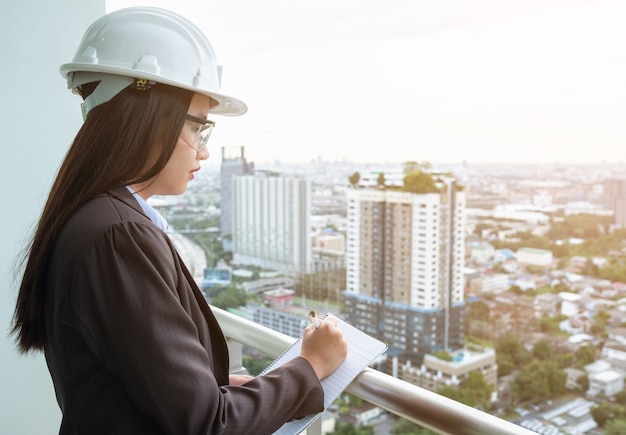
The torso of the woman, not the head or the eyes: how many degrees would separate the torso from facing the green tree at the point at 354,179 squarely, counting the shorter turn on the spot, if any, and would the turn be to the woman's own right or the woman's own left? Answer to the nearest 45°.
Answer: approximately 90° to the woman's own left

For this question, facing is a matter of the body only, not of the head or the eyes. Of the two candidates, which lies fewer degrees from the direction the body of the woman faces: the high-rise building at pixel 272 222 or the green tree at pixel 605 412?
the green tree

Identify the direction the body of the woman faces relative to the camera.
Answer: to the viewer's right

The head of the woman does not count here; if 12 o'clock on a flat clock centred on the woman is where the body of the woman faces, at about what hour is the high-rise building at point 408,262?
The high-rise building is roughly at 10 o'clock from the woman.

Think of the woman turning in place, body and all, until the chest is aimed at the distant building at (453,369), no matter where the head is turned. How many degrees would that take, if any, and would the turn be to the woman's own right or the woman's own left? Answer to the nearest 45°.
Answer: approximately 45° to the woman's own left

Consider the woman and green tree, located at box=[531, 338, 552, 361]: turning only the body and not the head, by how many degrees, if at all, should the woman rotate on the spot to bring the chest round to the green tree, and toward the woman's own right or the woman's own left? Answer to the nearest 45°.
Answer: approximately 45° to the woman's own left

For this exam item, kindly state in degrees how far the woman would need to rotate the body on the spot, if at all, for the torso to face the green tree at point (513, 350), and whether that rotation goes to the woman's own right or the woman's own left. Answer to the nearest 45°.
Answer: approximately 45° to the woman's own left

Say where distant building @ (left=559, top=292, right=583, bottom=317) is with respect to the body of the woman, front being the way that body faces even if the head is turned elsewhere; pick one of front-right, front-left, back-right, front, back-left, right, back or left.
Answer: front-left

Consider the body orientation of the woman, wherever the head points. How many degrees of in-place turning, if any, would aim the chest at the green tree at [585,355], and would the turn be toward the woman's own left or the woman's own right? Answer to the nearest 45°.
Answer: approximately 45° to the woman's own left

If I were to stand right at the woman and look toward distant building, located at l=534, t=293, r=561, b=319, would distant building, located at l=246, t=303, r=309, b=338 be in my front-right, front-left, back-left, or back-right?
front-left

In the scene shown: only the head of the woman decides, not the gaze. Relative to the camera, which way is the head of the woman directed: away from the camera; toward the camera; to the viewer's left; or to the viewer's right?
to the viewer's right
